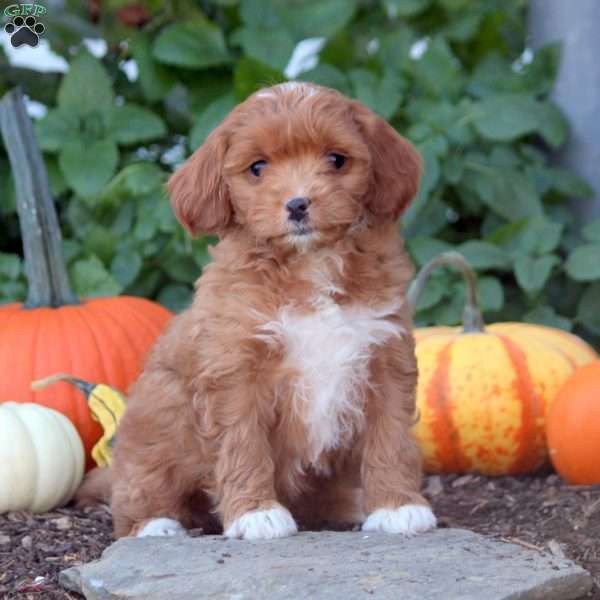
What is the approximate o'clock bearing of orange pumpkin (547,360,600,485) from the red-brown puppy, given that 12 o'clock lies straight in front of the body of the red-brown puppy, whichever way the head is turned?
The orange pumpkin is roughly at 9 o'clock from the red-brown puppy.

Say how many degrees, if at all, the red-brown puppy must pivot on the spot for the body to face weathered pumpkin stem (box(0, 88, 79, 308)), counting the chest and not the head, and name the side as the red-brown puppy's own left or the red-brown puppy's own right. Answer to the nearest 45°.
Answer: approximately 180°

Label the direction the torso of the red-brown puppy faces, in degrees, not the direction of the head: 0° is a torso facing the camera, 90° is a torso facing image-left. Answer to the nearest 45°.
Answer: approximately 315°

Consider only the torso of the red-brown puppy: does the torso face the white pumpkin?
no

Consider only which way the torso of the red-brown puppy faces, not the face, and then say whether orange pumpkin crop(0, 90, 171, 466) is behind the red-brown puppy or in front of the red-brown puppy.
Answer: behind
